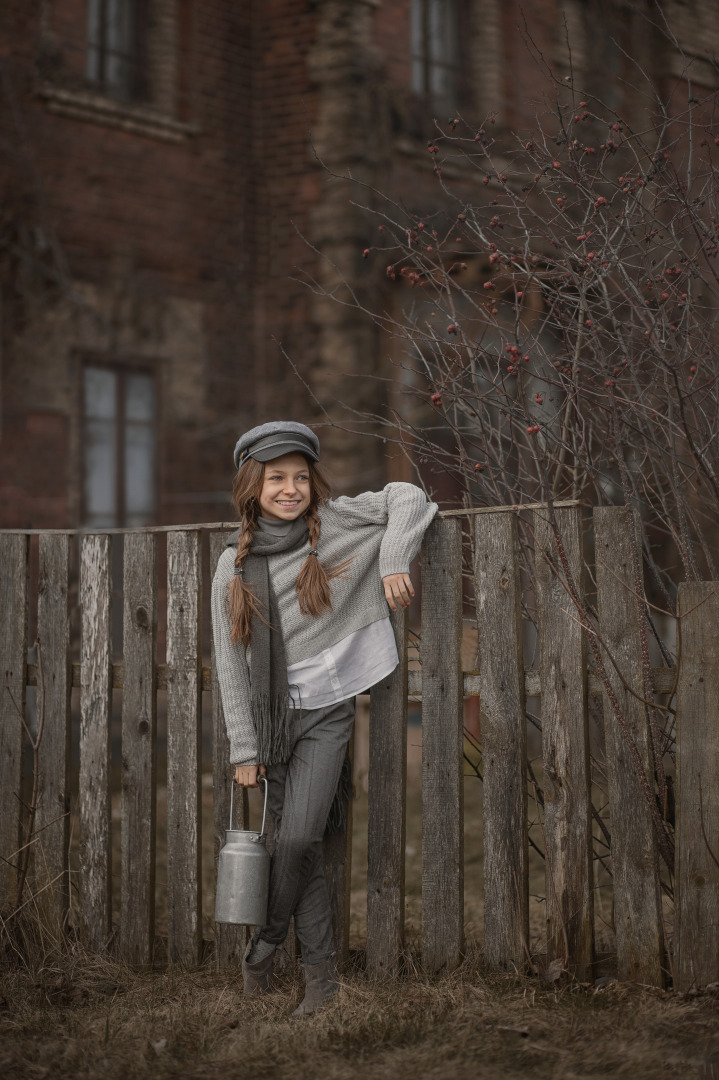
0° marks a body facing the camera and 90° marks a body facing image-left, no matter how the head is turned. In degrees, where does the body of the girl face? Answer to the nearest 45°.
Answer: approximately 0°

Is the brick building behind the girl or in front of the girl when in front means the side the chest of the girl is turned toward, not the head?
behind
